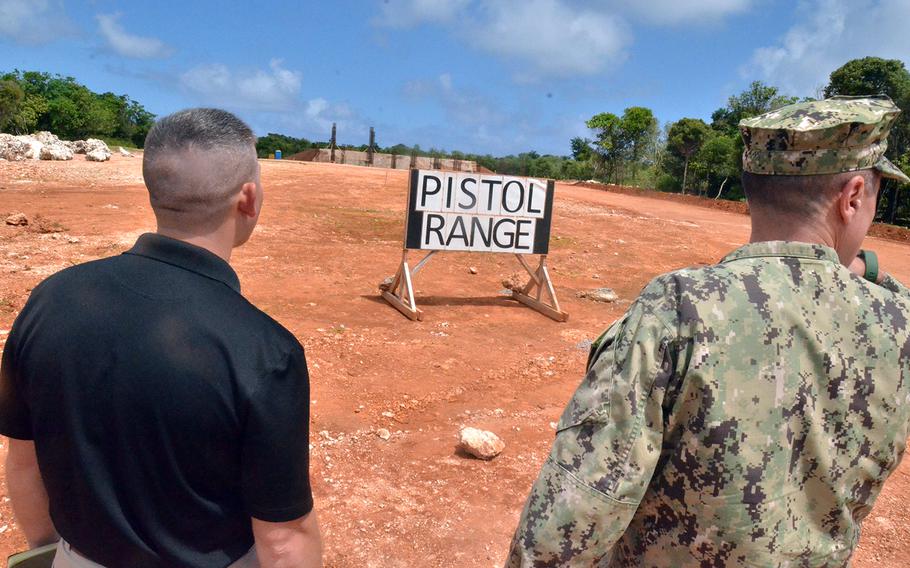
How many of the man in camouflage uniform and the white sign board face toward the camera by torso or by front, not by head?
1

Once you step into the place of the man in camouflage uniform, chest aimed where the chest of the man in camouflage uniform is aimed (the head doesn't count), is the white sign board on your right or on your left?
on your left

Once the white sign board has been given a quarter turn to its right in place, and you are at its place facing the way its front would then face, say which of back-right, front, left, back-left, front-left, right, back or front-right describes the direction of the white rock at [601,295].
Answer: back-right

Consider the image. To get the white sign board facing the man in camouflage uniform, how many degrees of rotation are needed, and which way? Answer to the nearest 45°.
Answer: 0° — it already faces them

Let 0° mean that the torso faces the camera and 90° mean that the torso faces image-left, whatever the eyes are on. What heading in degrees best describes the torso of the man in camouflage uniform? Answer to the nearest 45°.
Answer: approximately 225°

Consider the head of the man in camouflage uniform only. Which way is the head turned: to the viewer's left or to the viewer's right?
to the viewer's right

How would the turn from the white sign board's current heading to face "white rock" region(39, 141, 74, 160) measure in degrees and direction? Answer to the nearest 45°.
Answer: approximately 135° to its right

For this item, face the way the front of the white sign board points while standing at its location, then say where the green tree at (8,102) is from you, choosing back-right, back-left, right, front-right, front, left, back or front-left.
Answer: back-right

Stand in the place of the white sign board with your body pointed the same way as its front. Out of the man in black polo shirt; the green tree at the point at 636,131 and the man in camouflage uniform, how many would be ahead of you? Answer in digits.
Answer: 2

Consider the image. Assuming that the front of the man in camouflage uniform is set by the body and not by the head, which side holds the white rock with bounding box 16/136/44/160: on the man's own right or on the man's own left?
on the man's own left
